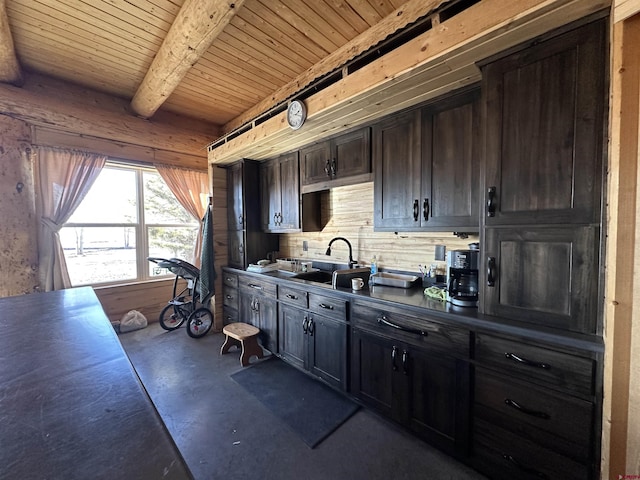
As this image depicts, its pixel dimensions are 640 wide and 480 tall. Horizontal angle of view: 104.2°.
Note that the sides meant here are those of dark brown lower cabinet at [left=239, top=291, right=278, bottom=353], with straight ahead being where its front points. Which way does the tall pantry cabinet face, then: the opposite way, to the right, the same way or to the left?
the same way

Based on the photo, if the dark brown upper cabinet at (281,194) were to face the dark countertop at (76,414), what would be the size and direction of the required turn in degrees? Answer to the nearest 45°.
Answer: approximately 45° to its left

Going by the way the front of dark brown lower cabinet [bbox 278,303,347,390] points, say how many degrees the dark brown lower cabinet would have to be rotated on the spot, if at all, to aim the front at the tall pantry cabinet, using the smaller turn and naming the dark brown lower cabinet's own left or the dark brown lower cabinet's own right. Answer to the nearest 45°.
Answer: approximately 90° to the dark brown lower cabinet's own right

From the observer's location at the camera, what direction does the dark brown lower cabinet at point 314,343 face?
facing the viewer and to the left of the viewer

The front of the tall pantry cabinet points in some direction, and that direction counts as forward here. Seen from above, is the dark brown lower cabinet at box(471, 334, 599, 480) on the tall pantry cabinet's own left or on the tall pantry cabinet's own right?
on the tall pantry cabinet's own left

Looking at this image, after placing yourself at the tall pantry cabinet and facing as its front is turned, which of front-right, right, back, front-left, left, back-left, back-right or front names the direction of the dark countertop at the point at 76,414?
front-left

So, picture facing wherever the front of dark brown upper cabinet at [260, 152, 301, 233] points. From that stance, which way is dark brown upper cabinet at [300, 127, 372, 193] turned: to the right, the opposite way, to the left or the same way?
the same way
